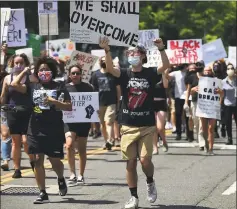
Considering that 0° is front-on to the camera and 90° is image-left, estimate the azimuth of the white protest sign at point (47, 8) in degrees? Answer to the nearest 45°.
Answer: approximately 0°
